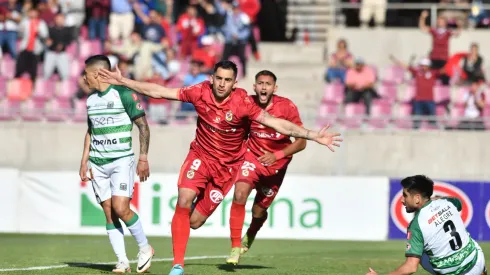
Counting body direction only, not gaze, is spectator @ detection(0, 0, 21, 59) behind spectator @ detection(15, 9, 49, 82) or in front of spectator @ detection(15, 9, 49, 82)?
behind

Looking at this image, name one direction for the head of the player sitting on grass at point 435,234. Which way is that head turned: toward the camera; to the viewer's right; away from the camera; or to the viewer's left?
to the viewer's left

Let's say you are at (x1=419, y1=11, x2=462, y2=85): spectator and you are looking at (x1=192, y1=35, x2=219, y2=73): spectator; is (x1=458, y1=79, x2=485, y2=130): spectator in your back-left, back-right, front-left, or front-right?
back-left

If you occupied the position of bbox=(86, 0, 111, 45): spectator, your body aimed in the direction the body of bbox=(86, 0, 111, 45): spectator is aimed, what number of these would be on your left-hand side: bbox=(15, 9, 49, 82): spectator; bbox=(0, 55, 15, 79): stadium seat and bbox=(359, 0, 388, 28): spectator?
1

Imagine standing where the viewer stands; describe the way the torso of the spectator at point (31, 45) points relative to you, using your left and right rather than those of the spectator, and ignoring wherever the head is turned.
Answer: facing the viewer

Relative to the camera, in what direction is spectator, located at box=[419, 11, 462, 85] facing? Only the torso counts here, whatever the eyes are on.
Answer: toward the camera

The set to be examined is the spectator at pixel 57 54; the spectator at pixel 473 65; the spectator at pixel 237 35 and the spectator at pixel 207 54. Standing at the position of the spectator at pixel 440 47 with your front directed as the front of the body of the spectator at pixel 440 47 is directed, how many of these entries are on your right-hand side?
3

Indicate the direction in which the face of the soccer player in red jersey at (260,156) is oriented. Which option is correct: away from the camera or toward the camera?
toward the camera

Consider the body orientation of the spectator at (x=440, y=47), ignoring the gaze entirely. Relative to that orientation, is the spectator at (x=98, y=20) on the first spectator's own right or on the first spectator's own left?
on the first spectator's own right

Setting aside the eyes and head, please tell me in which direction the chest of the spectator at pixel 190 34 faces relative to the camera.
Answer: toward the camera

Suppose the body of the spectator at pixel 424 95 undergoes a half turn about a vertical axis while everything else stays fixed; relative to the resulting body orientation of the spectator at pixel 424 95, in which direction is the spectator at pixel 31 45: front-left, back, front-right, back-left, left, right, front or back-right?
left

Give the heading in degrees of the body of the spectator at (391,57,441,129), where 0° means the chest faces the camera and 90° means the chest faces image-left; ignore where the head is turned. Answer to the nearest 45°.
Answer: approximately 0°

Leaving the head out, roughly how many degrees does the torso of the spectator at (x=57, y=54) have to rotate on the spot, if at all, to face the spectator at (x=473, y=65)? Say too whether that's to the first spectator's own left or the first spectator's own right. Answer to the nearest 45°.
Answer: approximately 90° to the first spectator's own left
